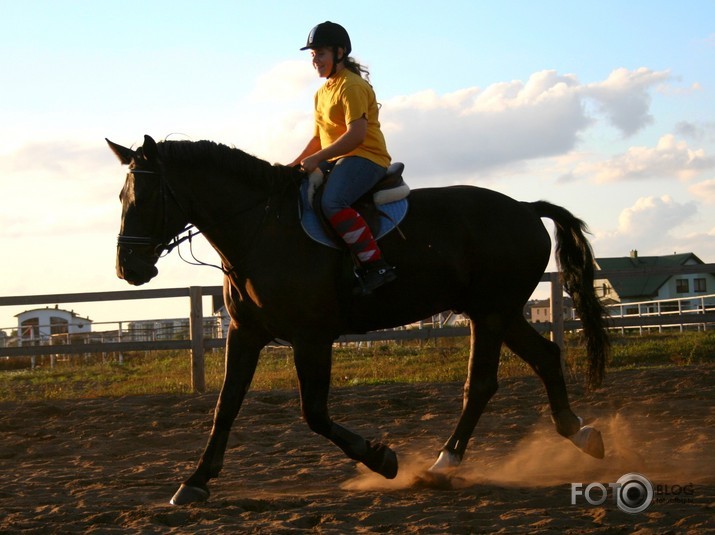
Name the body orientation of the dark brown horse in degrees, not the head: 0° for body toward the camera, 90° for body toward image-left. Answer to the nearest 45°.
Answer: approximately 90°

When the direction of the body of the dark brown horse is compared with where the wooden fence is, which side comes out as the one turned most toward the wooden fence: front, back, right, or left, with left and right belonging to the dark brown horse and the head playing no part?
right
